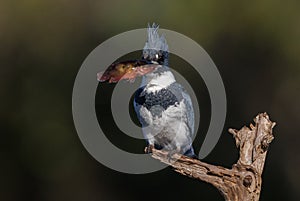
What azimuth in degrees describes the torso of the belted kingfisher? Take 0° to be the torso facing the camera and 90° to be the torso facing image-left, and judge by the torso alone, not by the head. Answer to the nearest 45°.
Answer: approximately 45°
